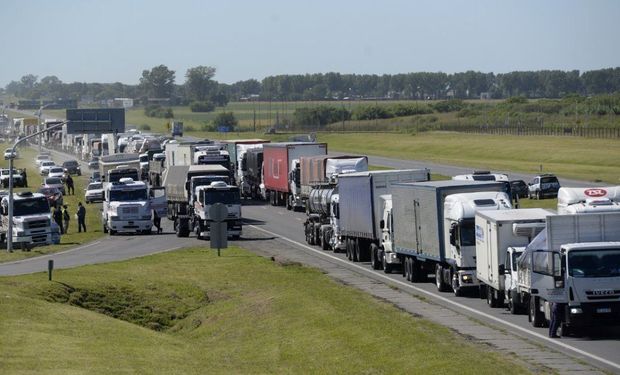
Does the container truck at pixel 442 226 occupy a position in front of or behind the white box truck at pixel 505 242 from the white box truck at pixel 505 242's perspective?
behind

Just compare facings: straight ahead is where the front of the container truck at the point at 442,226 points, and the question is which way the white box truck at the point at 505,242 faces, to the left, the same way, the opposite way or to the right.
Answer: the same way

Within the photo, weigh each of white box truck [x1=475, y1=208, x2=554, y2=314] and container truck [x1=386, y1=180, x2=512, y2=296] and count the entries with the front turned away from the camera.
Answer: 0

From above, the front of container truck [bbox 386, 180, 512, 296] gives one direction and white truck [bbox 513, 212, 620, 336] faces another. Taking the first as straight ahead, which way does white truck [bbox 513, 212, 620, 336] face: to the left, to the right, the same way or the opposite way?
the same way

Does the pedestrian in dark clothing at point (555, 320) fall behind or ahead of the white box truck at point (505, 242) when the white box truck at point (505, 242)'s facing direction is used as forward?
ahead

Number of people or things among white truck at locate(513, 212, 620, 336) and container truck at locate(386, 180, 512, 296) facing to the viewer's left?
0

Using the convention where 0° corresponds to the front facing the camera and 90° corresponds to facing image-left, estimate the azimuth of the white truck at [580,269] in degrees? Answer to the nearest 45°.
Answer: approximately 315°

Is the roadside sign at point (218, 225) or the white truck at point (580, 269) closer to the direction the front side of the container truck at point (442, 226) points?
the white truck

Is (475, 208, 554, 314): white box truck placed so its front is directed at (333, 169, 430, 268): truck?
no

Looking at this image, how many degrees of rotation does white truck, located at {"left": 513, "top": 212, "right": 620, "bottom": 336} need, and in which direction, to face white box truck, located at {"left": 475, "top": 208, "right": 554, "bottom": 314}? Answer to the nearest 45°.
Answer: approximately 180°

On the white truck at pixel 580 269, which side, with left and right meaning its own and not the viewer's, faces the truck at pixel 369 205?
back

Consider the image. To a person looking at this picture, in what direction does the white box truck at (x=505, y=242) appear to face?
facing the viewer and to the right of the viewer

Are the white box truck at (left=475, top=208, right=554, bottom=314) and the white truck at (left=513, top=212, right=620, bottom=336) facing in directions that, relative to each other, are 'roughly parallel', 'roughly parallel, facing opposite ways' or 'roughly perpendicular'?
roughly parallel

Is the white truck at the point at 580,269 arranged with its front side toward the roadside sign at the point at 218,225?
no

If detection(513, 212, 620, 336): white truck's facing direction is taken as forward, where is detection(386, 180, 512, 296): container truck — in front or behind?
behind

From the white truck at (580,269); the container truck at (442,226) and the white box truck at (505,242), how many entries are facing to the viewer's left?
0
